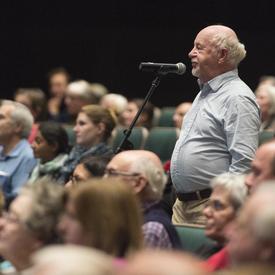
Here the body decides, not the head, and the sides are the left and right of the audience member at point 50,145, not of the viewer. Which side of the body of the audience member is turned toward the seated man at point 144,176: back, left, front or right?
left

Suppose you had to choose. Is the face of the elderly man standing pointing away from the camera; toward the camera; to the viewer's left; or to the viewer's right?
to the viewer's left
